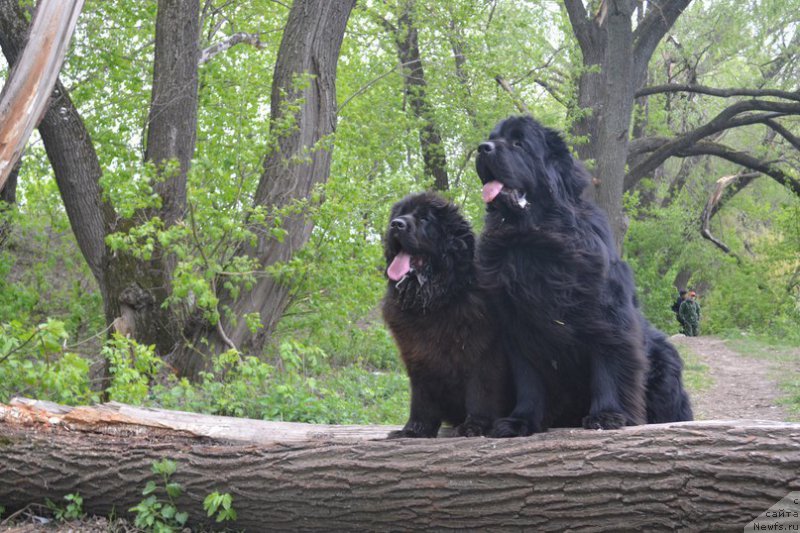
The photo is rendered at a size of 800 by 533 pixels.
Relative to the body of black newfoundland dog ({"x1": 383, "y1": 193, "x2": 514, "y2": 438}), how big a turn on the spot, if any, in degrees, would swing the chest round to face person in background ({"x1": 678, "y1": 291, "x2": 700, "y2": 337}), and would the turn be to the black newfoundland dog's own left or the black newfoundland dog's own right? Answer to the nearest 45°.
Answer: approximately 135° to the black newfoundland dog's own right

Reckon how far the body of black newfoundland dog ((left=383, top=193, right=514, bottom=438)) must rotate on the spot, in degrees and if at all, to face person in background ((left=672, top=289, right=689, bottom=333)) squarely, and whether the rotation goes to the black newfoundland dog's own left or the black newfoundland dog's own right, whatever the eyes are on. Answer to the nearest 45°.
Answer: approximately 135° to the black newfoundland dog's own right

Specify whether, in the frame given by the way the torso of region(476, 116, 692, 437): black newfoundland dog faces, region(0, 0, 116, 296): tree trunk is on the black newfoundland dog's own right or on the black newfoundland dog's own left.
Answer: on the black newfoundland dog's own right

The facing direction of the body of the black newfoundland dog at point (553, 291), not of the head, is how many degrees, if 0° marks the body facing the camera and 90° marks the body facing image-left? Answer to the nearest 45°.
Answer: approximately 45°

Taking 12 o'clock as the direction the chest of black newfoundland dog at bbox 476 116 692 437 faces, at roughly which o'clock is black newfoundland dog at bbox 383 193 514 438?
black newfoundland dog at bbox 383 193 514 438 is roughly at 2 o'clock from black newfoundland dog at bbox 476 116 692 437.

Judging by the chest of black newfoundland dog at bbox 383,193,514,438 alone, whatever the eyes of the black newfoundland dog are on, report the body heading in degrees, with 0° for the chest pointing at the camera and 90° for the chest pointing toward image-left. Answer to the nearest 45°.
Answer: approximately 45°

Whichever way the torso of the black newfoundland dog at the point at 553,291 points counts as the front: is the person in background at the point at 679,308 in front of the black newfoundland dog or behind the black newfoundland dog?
behind

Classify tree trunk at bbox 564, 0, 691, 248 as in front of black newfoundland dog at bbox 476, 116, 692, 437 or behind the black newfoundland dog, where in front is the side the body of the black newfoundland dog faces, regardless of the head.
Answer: behind
